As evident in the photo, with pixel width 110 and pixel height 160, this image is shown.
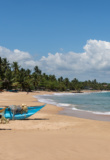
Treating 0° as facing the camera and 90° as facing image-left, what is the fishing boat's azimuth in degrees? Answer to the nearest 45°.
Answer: approximately 270°
